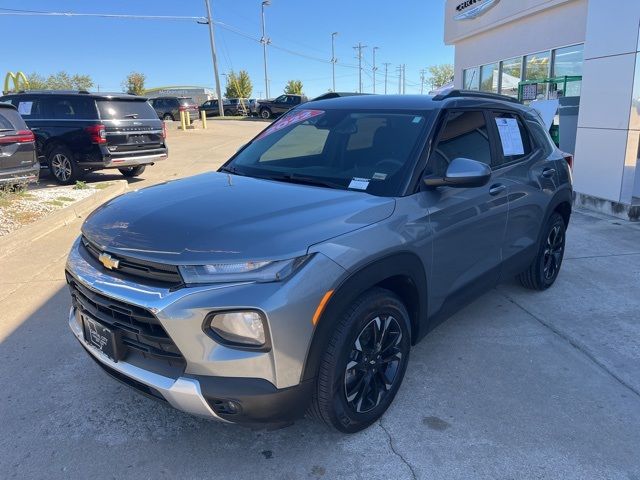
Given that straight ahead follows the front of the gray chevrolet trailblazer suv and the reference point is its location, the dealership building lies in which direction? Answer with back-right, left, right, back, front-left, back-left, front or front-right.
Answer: back

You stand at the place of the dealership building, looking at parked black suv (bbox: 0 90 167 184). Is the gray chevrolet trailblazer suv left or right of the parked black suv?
left

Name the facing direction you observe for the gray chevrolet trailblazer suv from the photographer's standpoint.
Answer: facing the viewer and to the left of the viewer

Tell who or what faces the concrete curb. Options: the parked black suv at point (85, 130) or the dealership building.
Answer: the dealership building

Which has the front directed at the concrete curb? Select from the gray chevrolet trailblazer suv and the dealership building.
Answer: the dealership building

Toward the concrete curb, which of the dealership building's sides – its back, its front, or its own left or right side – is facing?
front

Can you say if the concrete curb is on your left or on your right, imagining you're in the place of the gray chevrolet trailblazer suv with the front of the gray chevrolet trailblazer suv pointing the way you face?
on your right

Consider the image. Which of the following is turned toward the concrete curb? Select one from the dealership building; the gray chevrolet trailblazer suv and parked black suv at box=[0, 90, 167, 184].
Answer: the dealership building

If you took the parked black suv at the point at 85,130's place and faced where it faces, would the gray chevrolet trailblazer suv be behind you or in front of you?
behind

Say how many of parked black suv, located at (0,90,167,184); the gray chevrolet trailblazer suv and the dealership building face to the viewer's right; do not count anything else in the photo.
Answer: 0

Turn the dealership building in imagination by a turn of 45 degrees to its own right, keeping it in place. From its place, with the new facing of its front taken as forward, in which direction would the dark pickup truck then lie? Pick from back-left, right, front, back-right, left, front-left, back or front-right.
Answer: front-right

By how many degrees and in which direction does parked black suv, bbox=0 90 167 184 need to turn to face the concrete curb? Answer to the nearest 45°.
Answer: approximately 135° to its left

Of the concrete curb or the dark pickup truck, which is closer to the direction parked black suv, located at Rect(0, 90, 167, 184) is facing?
the dark pickup truck

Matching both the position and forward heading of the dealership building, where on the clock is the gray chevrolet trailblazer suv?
The gray chevrolet trailblazer suv is roughly at 11 o'clock from the dealership building.
